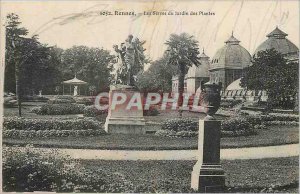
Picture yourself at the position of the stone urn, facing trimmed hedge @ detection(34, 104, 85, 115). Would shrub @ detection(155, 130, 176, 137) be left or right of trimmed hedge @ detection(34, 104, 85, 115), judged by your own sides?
right
